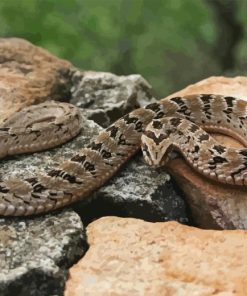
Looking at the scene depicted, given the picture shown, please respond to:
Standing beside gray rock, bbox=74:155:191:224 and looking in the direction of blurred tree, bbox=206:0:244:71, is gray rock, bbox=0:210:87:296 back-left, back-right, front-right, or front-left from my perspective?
back-left
